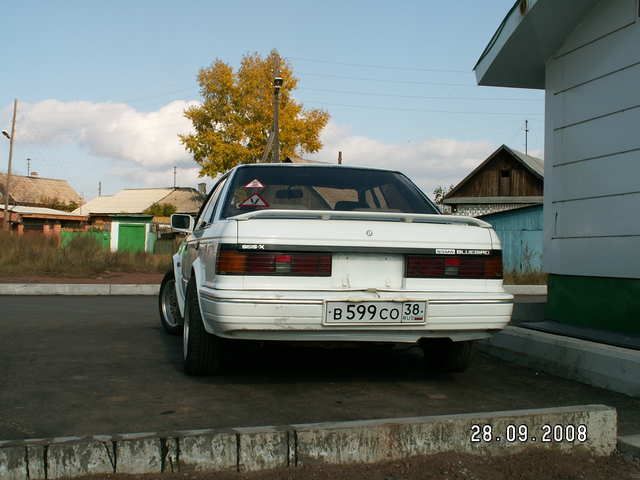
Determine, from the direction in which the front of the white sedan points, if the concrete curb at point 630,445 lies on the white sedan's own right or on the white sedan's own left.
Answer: on the white sedan's own right

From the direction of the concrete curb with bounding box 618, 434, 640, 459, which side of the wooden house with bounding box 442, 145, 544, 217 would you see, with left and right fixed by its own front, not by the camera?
front

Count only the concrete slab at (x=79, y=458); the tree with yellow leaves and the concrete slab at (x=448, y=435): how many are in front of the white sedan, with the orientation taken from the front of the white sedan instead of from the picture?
1

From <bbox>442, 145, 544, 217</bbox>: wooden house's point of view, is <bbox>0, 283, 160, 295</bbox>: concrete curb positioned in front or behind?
in front

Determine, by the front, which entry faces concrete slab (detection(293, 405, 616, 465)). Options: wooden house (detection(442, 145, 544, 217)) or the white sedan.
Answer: the wooden house

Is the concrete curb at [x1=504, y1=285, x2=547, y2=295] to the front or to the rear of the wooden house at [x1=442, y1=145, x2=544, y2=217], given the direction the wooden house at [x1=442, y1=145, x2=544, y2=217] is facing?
to the front

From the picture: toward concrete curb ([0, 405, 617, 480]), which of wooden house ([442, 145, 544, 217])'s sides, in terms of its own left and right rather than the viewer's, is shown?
front

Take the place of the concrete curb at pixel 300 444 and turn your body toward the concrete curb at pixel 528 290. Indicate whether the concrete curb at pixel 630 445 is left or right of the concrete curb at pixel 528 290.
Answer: right

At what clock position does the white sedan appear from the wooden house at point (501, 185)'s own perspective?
The white sedan is roughly at 12 o'clock from the wooden house.

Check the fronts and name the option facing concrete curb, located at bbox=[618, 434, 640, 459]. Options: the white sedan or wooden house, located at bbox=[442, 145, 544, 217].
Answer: the wooden house

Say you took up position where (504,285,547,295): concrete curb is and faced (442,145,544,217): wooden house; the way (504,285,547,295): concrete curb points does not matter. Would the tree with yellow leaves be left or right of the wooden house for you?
left

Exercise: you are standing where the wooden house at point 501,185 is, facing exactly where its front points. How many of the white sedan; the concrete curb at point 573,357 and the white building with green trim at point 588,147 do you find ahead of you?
3

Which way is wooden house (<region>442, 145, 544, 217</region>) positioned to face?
toward the camera

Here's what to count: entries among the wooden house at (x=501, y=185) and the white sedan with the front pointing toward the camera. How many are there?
1

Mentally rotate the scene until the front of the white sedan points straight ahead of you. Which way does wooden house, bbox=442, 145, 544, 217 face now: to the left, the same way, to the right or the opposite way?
the opposite way

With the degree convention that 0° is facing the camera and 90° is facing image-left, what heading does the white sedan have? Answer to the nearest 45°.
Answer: approximately 180°
